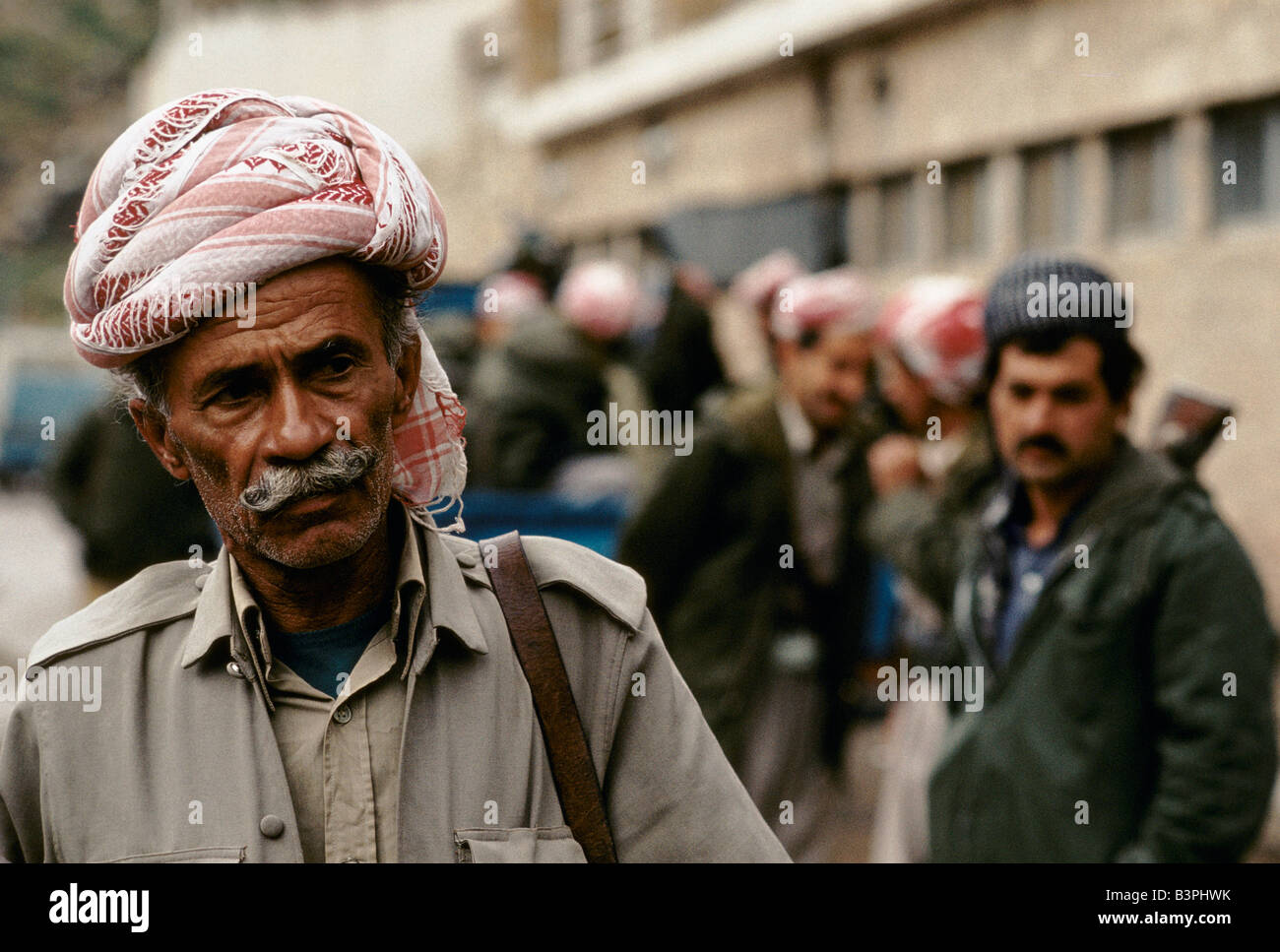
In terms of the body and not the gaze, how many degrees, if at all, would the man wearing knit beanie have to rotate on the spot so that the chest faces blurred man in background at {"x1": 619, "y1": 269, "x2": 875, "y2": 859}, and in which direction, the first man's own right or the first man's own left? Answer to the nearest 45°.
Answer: approximately 90° to the first man's own right

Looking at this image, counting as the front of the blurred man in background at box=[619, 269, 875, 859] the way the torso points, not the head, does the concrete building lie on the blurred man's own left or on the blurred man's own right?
on the blurred man's own left

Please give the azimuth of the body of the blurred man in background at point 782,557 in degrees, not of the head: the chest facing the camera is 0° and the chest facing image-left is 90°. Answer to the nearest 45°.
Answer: approximately 315°

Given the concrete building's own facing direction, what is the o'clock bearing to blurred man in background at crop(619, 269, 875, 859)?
The blurred man in background is roughly at 11 o'clock from the concrete building.

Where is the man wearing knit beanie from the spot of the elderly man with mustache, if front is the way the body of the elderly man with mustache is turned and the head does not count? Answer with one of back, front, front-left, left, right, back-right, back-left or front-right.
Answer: back-left

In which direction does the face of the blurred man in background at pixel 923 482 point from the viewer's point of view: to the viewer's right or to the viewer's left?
to the viewer's left

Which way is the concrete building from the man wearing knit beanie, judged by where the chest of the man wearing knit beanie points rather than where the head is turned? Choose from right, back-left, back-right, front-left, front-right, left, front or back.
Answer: back-right
